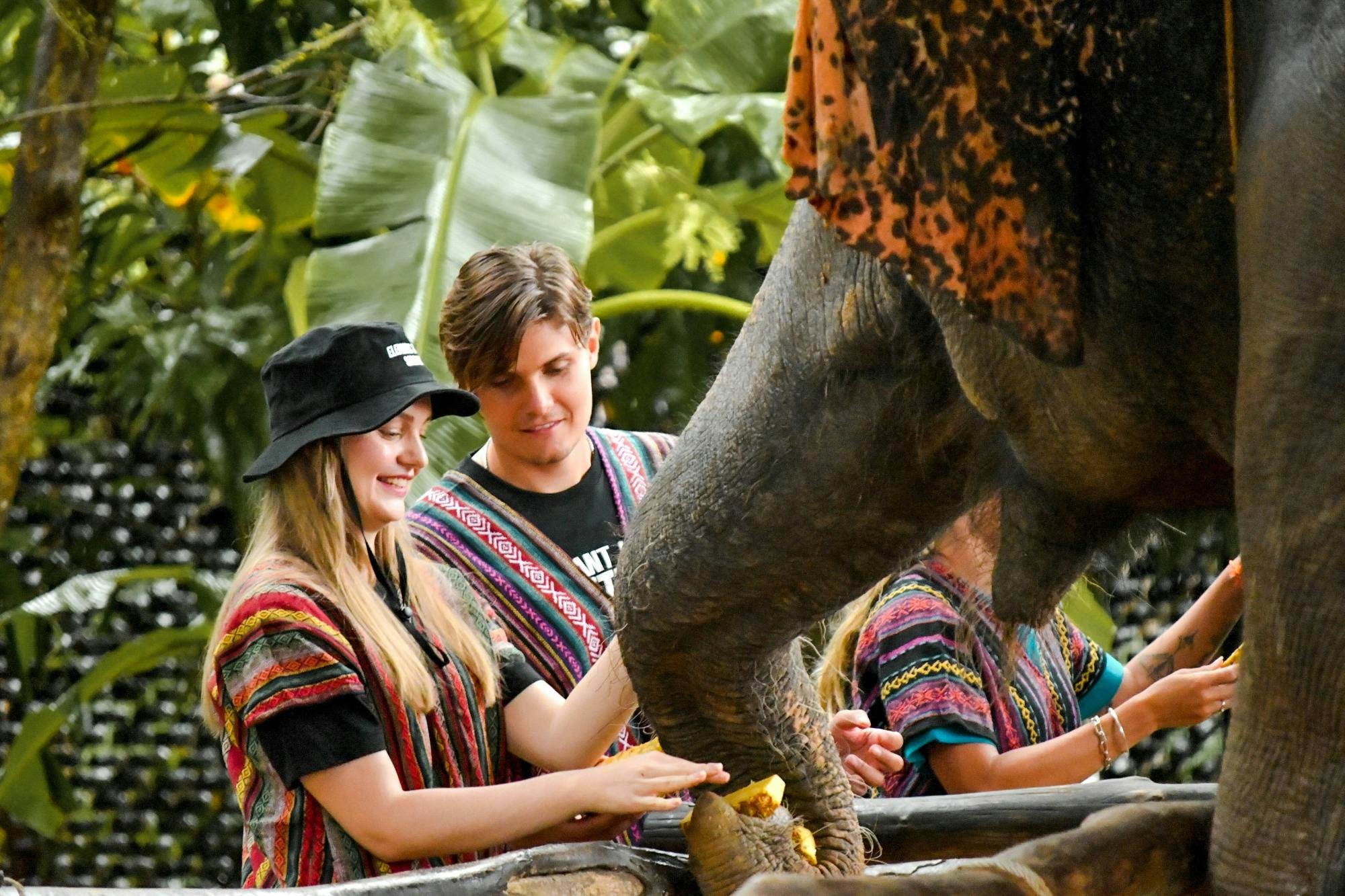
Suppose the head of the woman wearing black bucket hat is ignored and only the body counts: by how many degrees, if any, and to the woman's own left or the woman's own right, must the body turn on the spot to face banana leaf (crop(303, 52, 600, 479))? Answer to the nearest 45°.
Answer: approximately 135° to the woman's own left

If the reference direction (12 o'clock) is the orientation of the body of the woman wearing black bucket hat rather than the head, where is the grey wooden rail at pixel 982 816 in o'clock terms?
The grey wooden rail is roughly at 11 o'clock from the woman wearing black bucket hat.

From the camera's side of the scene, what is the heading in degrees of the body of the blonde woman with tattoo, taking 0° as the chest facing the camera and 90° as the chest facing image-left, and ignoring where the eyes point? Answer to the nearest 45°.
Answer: approximately 315°

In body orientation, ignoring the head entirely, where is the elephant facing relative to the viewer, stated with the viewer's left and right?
facing to the left of the viewer

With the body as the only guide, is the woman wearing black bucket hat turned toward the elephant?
yes

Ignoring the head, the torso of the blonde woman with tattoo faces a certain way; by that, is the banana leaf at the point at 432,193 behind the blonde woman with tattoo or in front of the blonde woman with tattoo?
behind

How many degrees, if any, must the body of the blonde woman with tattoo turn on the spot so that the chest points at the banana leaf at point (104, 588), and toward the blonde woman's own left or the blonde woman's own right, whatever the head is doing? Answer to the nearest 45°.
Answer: approximately 180°

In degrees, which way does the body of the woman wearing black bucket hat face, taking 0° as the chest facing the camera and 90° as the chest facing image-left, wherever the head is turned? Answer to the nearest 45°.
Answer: approximately 315°

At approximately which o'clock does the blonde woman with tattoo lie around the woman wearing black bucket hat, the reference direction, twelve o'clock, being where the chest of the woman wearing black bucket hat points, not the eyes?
The blonde woman with tattoo is roughly at 10 o'clock from the woman wearing black bucket hat.
